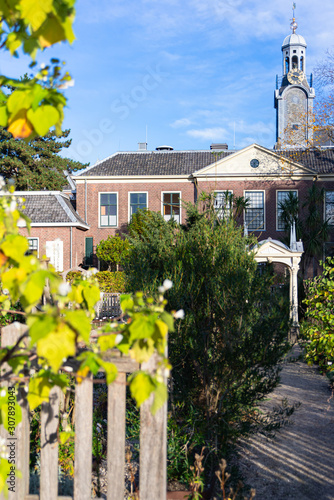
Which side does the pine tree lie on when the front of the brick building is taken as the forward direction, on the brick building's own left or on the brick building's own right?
on the brick building's own right

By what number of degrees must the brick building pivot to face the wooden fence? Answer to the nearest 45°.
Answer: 0° — it already faces it

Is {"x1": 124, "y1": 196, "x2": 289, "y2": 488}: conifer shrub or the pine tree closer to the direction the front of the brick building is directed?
the conifer shrub

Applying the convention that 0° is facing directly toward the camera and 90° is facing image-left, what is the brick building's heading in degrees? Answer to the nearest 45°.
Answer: approximately 0°

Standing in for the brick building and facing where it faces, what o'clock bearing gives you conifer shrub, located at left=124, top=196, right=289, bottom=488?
The conifer shrub is roughly at 12 o'clock from the brick building.

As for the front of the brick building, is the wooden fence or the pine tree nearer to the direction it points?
the wooden fence
